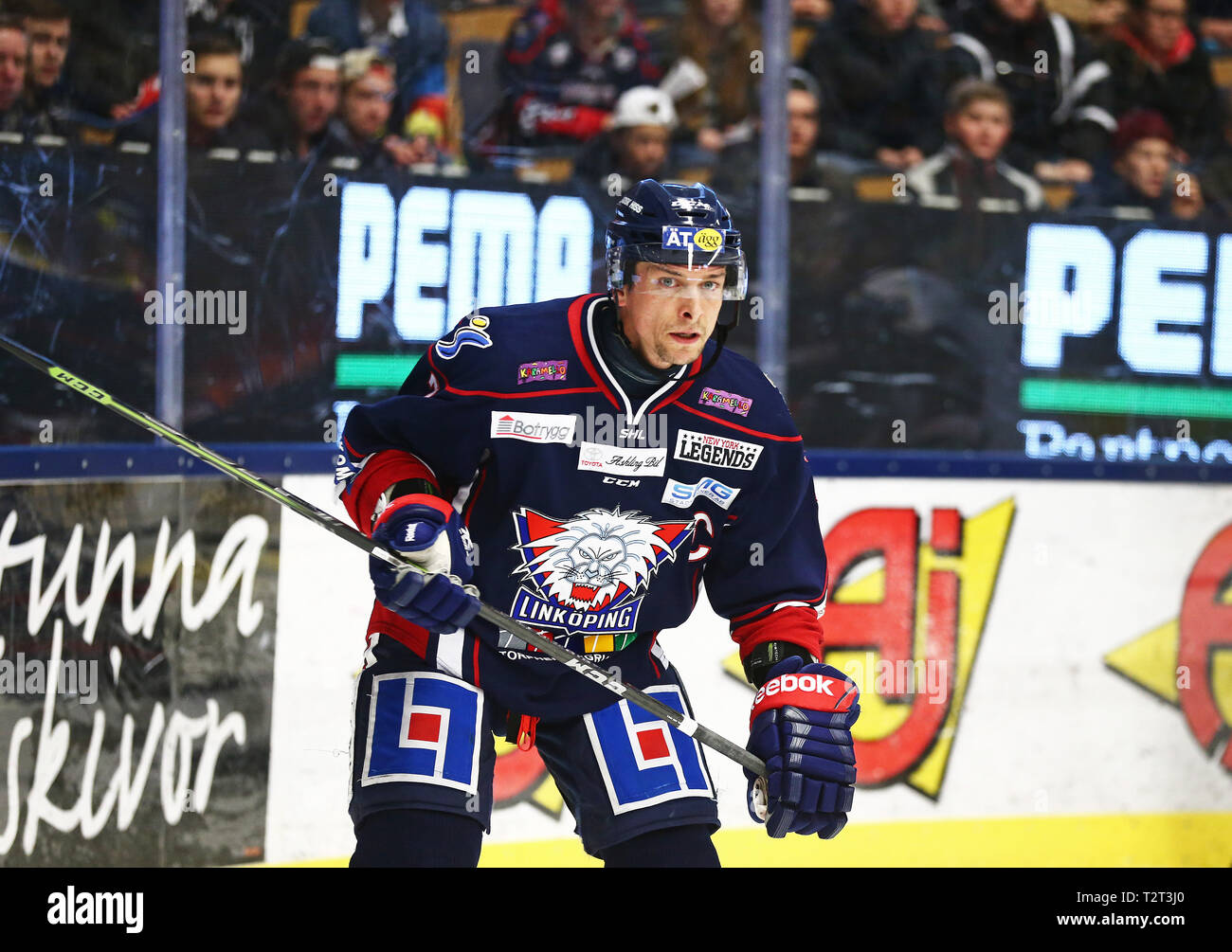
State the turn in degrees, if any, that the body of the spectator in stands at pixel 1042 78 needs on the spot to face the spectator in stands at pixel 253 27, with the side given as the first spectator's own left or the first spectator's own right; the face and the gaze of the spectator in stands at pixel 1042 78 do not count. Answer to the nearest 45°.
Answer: approximately 45° to the first spectator's own right

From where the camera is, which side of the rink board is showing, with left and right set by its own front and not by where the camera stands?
front

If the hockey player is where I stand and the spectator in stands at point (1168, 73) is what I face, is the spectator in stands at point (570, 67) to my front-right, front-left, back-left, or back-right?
front-left

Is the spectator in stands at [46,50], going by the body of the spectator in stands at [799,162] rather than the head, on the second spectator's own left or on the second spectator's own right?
on the second spectator's own right

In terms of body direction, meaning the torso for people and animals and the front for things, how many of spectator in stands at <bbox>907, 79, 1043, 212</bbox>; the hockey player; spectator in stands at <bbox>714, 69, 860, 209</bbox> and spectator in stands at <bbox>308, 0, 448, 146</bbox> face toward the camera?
4

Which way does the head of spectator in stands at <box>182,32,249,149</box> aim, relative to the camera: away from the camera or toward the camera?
toward the camera

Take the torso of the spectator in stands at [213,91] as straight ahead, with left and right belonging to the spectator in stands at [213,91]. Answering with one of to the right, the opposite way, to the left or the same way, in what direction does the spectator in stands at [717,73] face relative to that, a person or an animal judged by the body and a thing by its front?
the same way

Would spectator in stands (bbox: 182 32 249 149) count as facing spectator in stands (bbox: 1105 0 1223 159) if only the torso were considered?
no

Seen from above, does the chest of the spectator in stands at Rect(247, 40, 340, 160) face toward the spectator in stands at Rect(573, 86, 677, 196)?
no

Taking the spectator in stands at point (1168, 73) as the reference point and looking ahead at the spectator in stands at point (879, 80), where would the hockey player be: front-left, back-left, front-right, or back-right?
front-left

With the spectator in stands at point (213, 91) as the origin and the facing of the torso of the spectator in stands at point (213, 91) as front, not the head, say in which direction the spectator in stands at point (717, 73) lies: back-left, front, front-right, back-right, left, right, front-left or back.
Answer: left

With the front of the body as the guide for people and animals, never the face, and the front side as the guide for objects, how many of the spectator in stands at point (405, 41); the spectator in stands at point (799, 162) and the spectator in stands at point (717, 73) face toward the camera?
3

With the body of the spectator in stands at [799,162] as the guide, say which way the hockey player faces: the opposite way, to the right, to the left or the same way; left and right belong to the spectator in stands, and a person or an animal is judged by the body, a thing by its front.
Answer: the same way

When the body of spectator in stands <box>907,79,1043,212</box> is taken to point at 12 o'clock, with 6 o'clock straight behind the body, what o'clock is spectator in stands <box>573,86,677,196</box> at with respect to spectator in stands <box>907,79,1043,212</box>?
spectator in stands <box>573,86,677,196</box> is roughly at 2 o'clock from spectator in stands <box>907,79,1043,212</box>.

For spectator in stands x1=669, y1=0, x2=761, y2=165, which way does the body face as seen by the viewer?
toward the camera

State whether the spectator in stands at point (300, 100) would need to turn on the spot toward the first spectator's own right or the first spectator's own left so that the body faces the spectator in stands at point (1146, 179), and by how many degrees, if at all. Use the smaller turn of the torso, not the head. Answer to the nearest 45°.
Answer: approximately 45° to the first spectator's own left

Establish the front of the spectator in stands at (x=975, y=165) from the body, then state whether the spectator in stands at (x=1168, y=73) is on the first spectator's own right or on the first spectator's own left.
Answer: on the first spectator's own left
